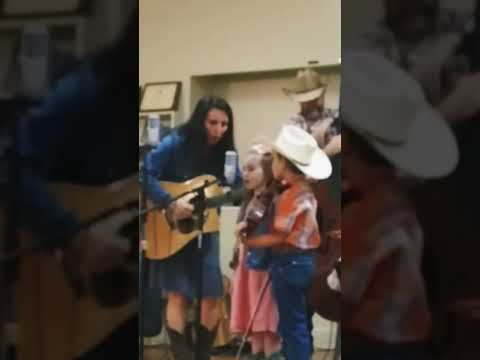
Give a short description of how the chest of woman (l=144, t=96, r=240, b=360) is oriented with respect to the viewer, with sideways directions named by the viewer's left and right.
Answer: facing the viewer and to the right of the viewer
